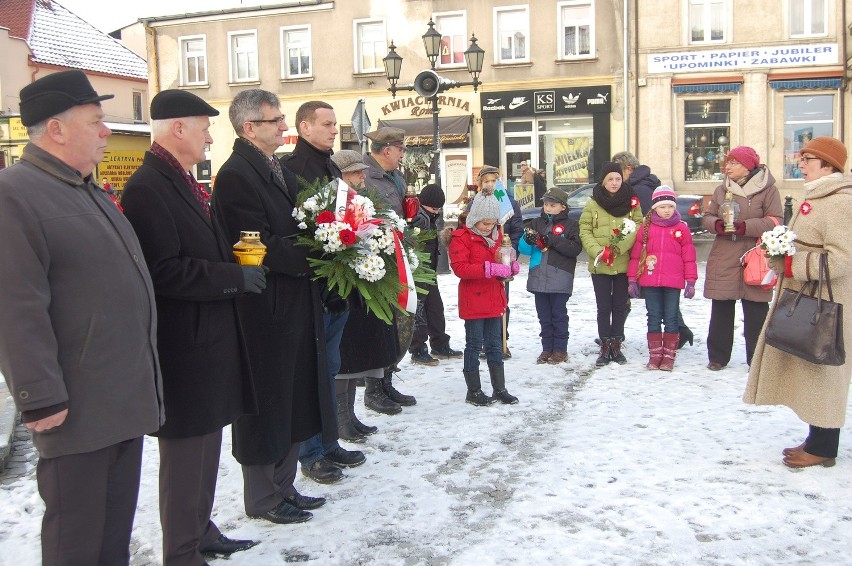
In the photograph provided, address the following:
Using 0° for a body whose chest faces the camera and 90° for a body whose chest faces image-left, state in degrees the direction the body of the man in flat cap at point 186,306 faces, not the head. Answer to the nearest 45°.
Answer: approximately 270°

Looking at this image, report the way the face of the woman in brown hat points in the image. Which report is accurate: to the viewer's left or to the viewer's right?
to the viewer's left

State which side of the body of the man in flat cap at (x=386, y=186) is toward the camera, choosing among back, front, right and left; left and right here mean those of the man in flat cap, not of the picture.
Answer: right

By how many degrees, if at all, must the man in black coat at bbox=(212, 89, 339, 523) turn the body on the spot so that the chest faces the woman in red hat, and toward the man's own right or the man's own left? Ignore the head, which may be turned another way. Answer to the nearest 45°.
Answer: approximately 45° to the man's own left

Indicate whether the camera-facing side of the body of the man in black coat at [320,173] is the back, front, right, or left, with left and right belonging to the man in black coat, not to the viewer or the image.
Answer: right

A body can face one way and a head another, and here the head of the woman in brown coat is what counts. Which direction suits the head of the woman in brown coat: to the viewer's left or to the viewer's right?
to the viewer's left

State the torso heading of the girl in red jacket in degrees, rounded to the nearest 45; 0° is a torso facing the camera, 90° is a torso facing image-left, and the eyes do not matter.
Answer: approximately 315°

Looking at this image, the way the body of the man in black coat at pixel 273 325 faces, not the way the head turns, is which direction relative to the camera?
to the viewer's right

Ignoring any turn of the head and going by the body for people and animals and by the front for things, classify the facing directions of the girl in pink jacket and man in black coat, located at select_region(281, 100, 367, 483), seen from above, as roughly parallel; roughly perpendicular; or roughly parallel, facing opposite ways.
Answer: roughly perpendicular

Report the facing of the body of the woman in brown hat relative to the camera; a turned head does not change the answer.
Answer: to the viewer's left

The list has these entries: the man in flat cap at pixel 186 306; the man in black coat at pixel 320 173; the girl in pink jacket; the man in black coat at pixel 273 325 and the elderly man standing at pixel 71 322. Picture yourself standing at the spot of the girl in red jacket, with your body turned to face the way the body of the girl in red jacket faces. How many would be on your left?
1

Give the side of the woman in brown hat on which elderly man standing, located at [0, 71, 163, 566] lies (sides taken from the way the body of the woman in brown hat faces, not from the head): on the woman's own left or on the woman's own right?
on the woman's own left

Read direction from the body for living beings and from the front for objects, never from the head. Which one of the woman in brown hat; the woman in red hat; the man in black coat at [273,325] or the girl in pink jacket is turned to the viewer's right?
the man in black coat

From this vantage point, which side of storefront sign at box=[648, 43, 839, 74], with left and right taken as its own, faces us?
front
